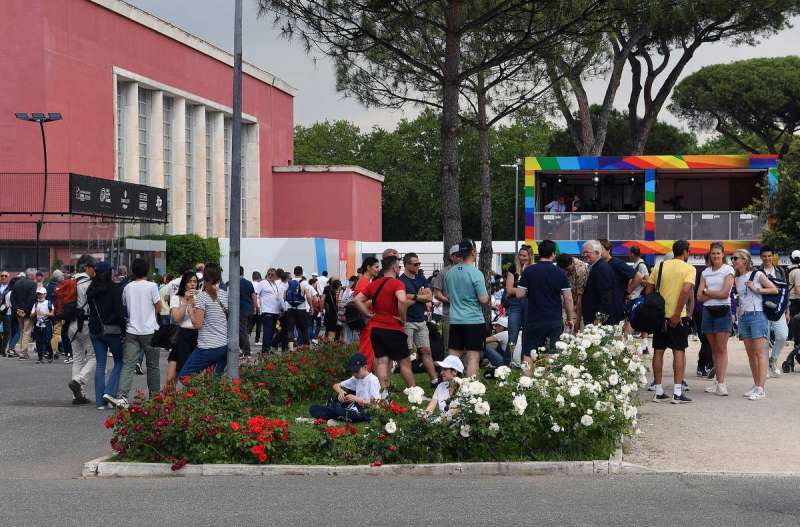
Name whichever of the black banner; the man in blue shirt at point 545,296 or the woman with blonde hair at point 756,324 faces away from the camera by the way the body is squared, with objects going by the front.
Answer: the man in blue shirt

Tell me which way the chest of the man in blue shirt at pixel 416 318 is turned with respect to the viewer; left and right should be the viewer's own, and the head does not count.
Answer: facing the viewer and to the right of the viewer

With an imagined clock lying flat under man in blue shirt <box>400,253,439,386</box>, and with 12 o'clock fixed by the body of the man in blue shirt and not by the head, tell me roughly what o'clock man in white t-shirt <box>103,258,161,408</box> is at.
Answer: The man in white t-shirt is roughly at 4 o'clock from the man in blue shirt.

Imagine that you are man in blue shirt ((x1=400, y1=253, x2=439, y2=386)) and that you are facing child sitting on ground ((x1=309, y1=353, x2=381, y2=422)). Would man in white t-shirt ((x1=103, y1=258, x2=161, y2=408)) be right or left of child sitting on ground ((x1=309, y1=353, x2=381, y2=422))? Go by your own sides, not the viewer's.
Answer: right

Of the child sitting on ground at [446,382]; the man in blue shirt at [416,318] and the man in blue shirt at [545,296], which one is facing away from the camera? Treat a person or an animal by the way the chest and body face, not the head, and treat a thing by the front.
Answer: the man in blue shirt at [545,296]

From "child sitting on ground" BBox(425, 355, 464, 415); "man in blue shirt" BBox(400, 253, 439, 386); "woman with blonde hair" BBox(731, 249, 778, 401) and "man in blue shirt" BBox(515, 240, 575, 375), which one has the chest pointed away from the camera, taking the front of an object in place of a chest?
"man in blue shirt" BBox(515, 240, 575, 375)

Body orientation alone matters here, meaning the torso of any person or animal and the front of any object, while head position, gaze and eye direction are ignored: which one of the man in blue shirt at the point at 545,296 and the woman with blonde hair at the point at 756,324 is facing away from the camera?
the man in blue shirt

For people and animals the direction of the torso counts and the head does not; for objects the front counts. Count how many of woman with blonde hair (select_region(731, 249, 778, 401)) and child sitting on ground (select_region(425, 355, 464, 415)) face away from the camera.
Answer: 0

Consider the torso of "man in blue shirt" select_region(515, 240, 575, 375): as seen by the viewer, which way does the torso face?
away from the camera

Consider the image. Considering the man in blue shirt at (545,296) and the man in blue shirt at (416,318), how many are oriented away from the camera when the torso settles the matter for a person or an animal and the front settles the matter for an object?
1
